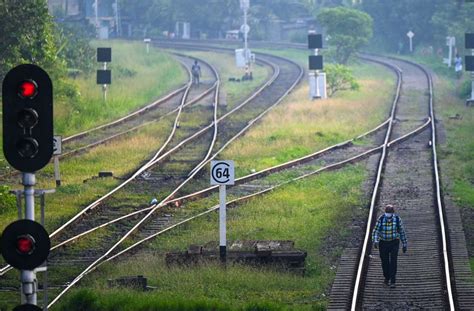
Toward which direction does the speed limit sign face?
toward the camera

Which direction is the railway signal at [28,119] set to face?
toward the camera

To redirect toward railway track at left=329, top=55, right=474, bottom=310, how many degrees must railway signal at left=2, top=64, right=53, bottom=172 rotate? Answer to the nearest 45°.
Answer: approximately 135° to its left

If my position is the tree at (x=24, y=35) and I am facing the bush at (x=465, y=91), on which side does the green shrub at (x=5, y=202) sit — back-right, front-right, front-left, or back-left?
back-right

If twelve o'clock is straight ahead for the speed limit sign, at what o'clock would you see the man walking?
The man walking is roughly at 10 o'clock from the speed limit sign.

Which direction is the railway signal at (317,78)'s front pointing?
away from the camera

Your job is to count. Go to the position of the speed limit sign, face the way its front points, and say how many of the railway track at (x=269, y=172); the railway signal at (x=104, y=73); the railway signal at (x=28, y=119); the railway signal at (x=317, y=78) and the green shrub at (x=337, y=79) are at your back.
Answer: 4

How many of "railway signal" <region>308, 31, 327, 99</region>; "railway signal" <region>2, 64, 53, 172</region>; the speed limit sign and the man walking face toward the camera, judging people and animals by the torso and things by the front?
3

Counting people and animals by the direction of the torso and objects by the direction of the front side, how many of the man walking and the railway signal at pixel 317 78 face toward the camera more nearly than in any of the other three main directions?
1
